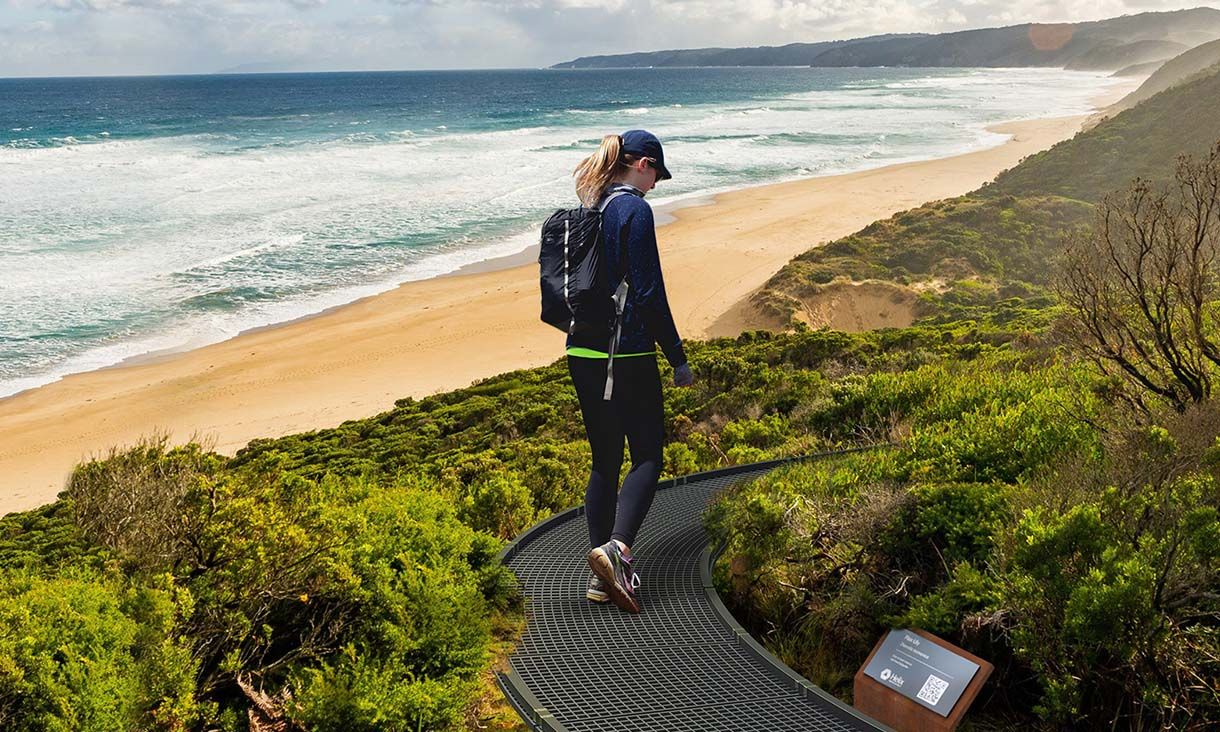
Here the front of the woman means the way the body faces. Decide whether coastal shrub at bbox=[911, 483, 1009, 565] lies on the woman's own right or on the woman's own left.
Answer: on the woman's own right

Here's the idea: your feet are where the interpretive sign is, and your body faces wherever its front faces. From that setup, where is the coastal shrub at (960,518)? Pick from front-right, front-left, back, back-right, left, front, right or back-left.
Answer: back-right

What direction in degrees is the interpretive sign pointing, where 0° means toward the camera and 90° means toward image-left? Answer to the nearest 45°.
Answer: approximately 45°

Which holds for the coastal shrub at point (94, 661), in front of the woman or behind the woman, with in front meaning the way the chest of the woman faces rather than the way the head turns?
behind

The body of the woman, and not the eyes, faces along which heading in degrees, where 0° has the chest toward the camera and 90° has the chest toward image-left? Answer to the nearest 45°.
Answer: approximately 225°

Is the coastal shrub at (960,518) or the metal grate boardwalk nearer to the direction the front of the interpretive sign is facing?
the metal grate boardwalk

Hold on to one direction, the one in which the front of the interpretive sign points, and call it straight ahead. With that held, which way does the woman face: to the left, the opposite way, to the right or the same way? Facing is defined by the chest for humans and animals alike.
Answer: the opposite way

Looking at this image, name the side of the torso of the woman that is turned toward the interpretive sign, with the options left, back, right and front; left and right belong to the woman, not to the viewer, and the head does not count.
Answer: right

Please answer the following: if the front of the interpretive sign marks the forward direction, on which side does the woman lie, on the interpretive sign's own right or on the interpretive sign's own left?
on the interpretive sign's own right

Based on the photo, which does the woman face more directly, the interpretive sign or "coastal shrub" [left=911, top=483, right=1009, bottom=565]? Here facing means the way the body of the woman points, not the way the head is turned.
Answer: the coastal shrub
